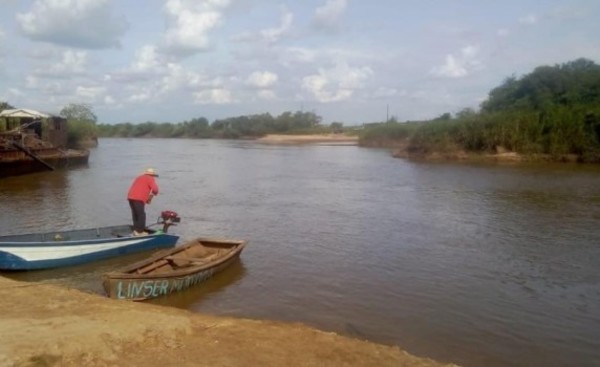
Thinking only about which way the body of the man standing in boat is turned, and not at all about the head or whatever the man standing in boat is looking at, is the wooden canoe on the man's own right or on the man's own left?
on the man's own right

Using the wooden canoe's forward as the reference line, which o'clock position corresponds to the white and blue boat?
The white and blue boat is roughly at 3 o'clock from the wooden canoe.

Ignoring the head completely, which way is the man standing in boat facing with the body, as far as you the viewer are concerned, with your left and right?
facing to the right of the viewer

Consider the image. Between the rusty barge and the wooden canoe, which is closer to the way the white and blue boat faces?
the rusty barge

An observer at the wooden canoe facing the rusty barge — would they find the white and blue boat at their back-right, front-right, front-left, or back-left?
front-left

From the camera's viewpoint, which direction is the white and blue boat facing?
to the viewer's left

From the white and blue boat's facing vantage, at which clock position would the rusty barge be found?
The rusty barge is roughly at 3 o'clock from the white and blue boat.
